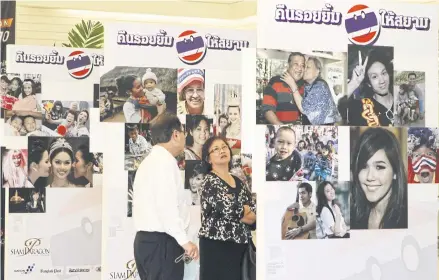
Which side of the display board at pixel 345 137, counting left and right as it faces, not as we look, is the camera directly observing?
front

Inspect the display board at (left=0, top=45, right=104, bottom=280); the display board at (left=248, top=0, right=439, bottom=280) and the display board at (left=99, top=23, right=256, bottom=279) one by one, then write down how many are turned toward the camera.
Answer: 3

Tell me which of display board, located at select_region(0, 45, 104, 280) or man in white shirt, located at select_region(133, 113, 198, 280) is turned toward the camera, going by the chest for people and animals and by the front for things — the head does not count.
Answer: the display board

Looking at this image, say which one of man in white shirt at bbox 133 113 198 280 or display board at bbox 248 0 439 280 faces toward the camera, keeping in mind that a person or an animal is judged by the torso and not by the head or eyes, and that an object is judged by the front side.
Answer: the display board

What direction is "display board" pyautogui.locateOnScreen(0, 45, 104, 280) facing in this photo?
toward the camera

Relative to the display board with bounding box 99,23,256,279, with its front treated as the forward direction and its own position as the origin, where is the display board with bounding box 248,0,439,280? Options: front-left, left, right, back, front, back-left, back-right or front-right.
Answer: front-left

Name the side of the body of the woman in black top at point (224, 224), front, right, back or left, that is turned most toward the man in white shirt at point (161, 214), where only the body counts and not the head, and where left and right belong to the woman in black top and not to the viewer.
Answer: right

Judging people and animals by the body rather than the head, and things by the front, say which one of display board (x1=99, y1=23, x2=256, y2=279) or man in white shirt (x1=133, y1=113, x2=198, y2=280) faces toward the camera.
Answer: the display board

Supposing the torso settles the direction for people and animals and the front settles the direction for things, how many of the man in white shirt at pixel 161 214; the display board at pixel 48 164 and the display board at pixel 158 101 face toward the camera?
2

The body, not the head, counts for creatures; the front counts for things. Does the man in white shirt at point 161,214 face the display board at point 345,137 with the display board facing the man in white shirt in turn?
no

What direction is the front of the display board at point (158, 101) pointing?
toward the camera

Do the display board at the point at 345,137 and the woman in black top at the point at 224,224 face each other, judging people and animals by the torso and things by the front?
no
